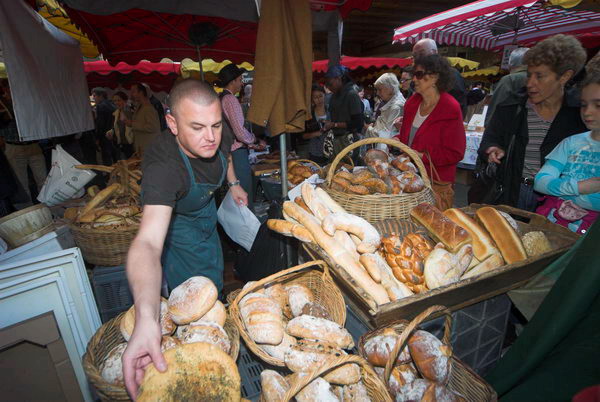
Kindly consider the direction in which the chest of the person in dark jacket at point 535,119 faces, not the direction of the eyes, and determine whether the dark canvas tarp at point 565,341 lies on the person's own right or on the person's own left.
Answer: on the person's own left

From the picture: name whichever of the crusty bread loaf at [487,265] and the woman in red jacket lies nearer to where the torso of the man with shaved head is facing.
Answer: the crusty bread loaf

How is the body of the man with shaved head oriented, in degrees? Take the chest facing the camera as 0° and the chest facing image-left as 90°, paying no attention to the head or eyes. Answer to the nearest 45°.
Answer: approximately 315°

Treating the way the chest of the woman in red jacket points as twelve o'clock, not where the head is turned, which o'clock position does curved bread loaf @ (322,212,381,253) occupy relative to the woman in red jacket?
The curved bread loaf is roughly at 11 o'clock from the woman in red jacket.

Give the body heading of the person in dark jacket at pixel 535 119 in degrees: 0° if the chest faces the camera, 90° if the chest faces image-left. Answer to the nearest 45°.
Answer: approximately 45°

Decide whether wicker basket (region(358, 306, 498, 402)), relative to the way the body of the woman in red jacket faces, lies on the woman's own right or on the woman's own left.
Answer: on the woman's own left

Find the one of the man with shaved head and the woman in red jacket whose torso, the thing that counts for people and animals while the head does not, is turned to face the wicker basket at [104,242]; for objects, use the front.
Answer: the woman in red jacket

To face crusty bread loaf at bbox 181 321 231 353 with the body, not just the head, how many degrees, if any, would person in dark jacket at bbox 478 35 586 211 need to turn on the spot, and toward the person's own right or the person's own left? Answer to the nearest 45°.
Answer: approximately 45° to the person's own left

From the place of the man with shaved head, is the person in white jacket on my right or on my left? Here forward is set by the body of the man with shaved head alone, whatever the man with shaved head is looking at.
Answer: on my left

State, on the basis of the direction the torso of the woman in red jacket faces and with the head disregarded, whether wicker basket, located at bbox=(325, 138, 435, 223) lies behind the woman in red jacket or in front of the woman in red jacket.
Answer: in front

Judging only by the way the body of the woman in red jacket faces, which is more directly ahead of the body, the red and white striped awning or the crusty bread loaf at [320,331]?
the crusty bread loaf

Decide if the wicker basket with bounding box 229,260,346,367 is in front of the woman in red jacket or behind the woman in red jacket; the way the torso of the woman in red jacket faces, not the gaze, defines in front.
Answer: in front

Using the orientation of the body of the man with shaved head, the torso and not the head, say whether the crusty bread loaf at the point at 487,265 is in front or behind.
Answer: in front

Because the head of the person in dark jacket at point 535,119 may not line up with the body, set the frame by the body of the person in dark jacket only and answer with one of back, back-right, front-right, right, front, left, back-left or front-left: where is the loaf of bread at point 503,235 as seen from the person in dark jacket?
front-left

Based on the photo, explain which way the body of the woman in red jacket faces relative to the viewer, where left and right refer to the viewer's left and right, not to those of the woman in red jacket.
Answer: facing the viewer and to the left of the viewer

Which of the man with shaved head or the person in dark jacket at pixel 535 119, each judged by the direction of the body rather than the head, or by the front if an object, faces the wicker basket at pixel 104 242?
the person in dark jacket

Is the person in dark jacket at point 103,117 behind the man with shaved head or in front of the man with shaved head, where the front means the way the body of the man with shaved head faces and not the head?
behind

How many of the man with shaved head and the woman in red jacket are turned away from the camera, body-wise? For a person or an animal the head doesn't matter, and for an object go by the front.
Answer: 0
